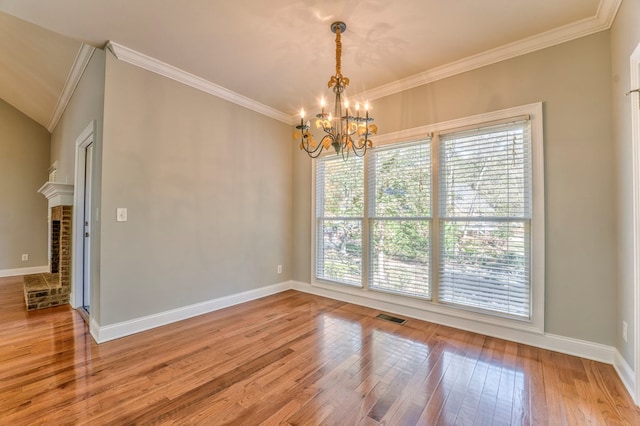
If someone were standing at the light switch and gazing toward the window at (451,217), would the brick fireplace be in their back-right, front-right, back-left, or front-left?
back-left

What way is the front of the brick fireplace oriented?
to the viewer's left

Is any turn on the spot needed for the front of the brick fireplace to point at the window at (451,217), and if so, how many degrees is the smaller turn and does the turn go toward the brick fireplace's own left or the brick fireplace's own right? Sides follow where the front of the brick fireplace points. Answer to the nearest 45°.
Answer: approximately 135° to the brick fireplace's own left

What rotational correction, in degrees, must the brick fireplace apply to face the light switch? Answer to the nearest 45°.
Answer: approximately 90° to its left

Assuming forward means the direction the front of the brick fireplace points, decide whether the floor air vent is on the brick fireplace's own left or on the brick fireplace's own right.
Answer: on the brick fireplace's own left
